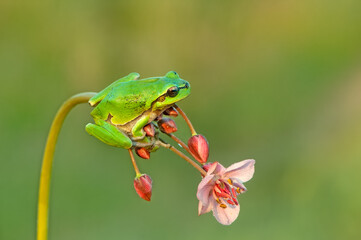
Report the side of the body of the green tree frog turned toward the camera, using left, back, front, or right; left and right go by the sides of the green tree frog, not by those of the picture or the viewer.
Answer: right
